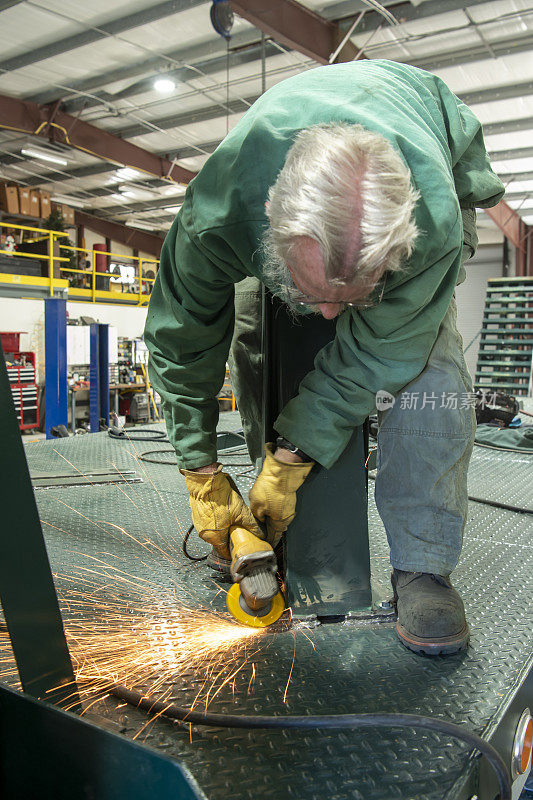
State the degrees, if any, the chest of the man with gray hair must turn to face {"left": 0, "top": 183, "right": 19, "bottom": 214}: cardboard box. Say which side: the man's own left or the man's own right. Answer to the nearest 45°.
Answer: approximately 135° to the man's own right

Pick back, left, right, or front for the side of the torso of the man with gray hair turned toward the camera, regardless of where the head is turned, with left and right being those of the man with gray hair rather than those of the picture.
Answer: front

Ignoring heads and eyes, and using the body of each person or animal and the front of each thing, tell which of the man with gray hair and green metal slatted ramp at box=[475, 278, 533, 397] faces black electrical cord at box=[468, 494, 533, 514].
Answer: the green metal slatted ramp
